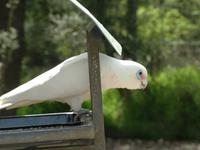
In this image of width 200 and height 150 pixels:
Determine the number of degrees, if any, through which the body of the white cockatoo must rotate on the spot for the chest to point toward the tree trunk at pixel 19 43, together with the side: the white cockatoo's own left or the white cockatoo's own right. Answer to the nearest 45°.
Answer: approximately 90° to the white cockatoo's own left

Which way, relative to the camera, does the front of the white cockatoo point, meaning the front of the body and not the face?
to the viewer's right
